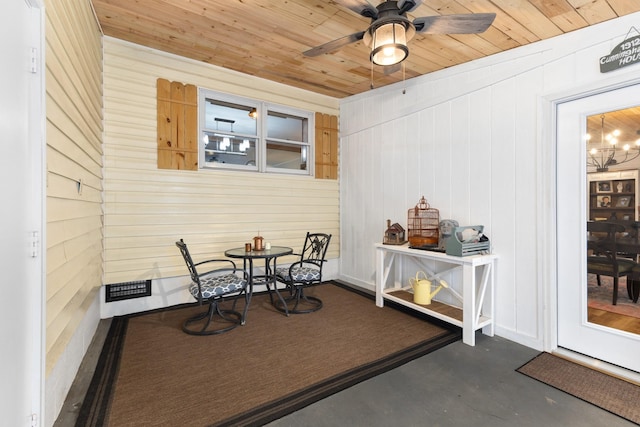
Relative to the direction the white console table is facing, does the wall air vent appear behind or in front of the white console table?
in front

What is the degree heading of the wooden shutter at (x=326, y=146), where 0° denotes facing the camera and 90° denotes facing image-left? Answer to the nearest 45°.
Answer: approximately 315°

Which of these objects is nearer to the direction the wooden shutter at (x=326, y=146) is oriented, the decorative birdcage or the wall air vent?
the decorative birdcage

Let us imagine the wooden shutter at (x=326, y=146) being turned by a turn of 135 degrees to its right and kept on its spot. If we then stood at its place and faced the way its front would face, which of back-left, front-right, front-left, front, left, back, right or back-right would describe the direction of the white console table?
back-left

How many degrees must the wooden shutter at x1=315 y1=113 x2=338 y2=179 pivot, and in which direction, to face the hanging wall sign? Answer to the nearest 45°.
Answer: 0° — it already faces it

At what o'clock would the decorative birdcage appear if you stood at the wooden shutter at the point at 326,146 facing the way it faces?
The decorative birdcage is roughly at 12 o'clock from the wooden shutter.

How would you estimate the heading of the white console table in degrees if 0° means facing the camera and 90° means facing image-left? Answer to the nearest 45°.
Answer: approximately 45°
